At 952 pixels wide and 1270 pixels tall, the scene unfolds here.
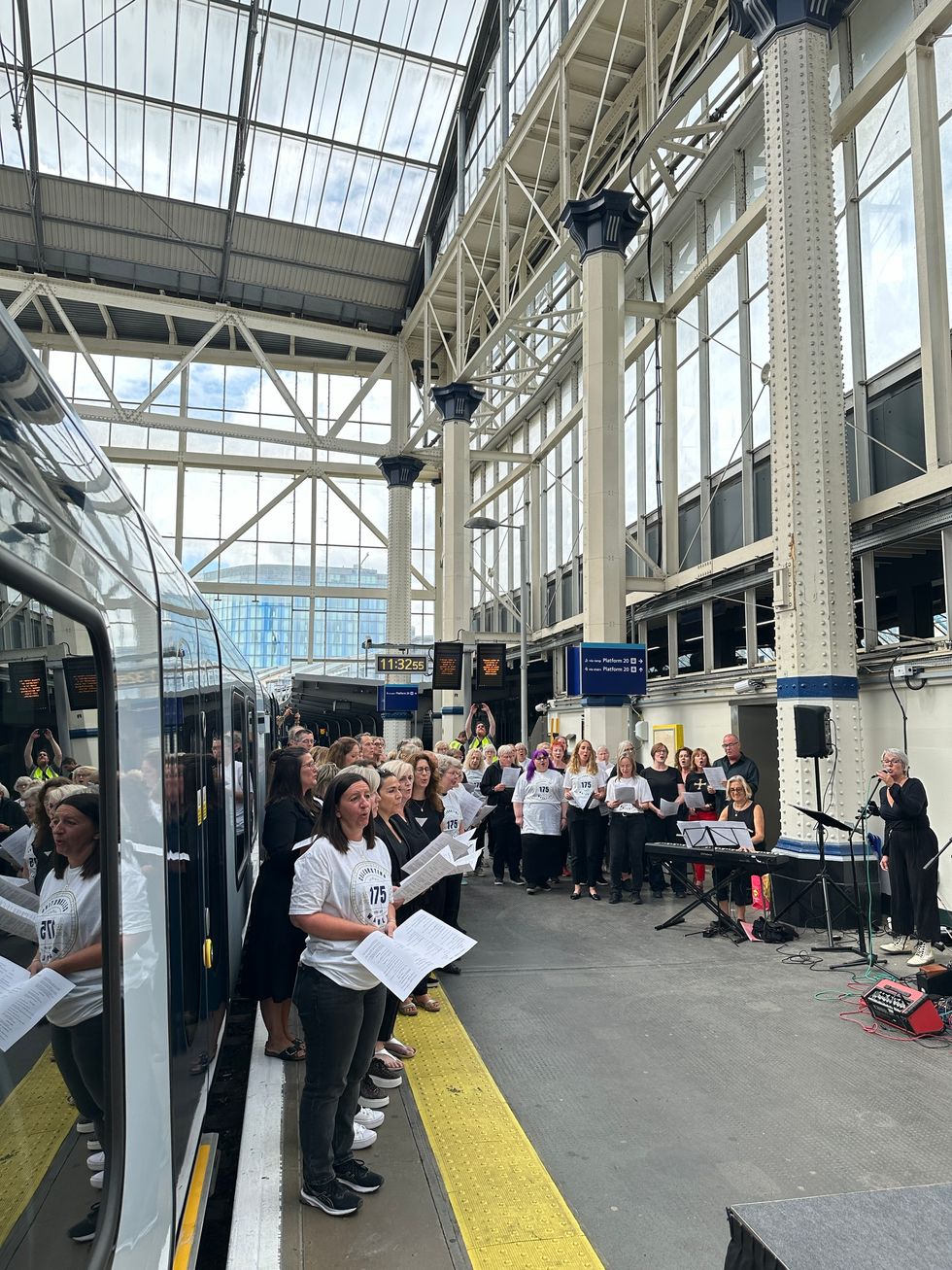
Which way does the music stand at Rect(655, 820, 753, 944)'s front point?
away from the camera

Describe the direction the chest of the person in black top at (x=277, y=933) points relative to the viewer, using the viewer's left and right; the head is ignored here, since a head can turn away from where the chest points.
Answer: facing to the right of the viewer

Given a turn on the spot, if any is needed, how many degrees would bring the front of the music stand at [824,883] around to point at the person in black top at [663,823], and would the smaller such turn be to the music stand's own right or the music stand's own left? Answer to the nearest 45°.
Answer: approximately 135° to the music stand's own left

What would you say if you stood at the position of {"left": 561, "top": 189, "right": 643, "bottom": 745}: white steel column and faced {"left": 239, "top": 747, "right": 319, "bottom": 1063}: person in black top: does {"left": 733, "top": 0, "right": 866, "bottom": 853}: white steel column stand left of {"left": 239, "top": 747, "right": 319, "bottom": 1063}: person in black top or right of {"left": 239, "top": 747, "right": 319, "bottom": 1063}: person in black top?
left

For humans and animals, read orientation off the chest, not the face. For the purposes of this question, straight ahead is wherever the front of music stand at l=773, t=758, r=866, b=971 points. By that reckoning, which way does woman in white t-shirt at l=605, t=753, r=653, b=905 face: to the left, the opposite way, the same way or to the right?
to the right

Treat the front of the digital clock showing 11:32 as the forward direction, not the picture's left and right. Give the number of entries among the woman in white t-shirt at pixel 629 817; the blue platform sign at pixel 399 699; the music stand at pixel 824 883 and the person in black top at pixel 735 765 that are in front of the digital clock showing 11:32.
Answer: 3

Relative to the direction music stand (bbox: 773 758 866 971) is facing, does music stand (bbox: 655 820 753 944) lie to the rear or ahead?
to the rear

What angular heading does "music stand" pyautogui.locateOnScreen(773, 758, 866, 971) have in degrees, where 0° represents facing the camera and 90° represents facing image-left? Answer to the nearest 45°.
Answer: approximately 270°
